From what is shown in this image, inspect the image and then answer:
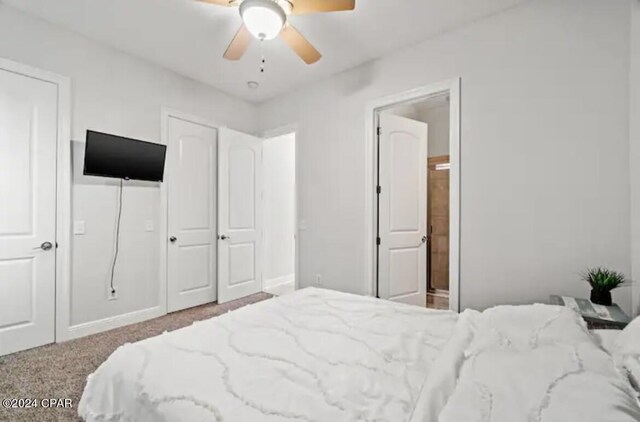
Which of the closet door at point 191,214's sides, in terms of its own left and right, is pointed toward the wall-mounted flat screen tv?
right

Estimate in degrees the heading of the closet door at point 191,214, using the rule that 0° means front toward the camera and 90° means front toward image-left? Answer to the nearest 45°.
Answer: approximately 315°

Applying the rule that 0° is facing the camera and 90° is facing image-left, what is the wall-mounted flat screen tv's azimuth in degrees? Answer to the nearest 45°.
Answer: approximately 315°

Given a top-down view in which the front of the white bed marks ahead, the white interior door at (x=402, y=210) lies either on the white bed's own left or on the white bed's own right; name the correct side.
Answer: on the white bed's own right

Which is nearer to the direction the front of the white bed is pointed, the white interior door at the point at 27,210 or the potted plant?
the white interior door

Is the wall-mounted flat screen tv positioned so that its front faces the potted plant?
yes

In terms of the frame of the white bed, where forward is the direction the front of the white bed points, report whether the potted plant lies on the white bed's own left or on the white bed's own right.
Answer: on the white bed's own right

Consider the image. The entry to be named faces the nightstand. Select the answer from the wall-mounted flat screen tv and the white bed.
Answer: the wall-mounted flat screen tv
